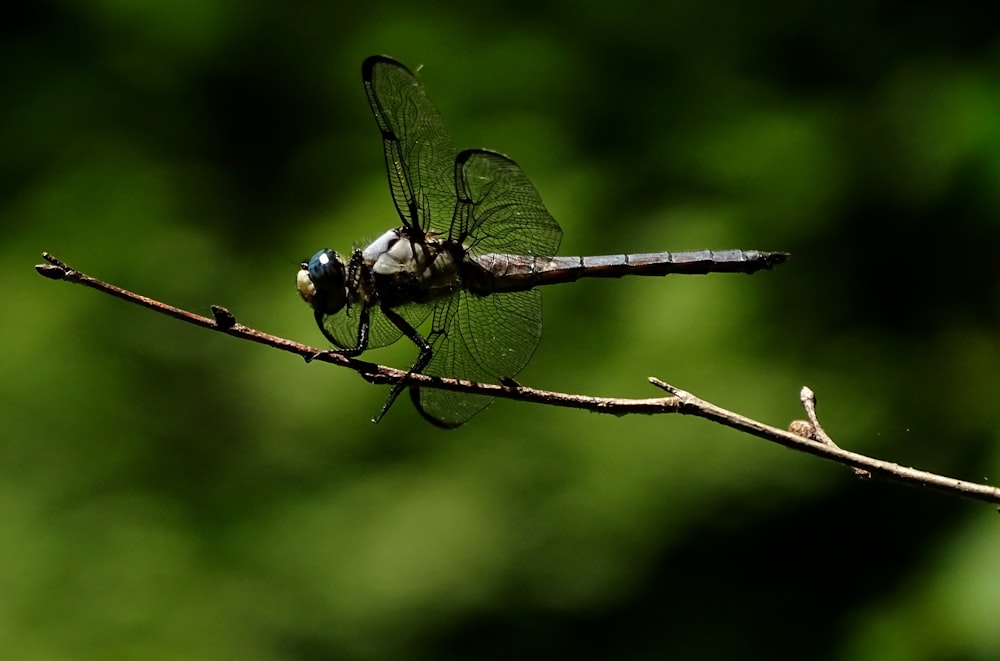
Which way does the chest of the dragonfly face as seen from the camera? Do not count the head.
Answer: to the viewer's left
